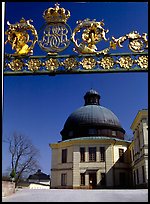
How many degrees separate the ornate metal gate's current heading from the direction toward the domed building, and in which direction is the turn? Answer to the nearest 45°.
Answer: approximately 180°

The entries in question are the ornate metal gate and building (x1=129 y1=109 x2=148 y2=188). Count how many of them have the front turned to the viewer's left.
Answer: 1

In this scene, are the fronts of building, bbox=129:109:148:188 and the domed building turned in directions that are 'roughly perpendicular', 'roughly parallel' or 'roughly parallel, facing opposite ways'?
roughly perpendicular

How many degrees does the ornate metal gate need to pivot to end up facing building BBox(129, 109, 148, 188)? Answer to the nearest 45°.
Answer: approximately 180°

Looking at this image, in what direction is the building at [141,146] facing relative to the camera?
to the viewer's left

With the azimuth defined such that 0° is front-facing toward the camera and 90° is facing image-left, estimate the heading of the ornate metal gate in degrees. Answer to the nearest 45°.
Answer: approximately 0°

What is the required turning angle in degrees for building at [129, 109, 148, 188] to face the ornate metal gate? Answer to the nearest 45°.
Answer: approximately 90° to its left

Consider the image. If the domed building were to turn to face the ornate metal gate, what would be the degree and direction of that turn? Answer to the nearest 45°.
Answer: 0° — it already faces it

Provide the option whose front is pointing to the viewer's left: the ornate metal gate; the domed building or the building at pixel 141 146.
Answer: the building
